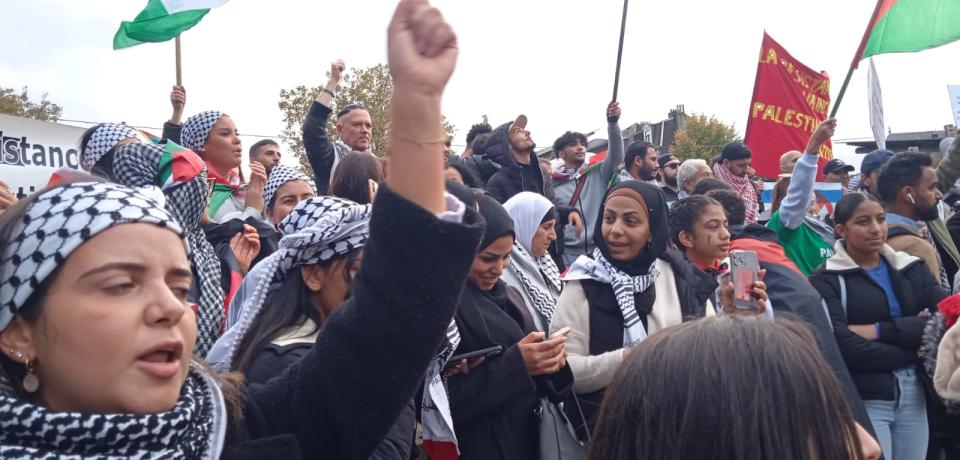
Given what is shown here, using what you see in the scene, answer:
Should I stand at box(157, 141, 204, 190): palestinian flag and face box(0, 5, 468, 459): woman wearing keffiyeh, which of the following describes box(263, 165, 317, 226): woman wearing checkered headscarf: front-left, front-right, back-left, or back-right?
back-left

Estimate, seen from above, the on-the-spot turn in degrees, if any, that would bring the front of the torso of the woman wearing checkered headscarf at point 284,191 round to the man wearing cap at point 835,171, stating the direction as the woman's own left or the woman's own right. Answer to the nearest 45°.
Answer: approximately 90° to the woman's own left

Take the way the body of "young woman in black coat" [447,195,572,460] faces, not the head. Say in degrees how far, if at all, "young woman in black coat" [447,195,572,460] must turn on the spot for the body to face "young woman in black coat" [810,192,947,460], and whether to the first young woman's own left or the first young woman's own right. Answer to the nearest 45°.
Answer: approximately 90° to the first young woman's own left

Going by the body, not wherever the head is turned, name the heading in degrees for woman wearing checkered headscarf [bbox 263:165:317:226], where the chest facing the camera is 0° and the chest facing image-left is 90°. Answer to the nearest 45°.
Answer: approximately 315°

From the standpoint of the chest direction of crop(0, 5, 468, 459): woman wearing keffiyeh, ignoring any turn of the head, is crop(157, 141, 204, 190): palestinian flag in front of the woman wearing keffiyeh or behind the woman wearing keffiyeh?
behind

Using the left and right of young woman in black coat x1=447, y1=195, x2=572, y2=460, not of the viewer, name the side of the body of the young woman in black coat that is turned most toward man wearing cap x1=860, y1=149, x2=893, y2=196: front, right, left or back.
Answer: left

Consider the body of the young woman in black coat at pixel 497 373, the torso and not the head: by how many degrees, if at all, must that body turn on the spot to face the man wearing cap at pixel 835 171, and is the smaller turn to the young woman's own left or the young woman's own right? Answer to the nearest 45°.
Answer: approximately 90° to the young woman's own left

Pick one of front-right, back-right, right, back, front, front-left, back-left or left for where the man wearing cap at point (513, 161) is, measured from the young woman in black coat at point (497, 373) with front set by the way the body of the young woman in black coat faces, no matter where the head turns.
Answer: back-left
